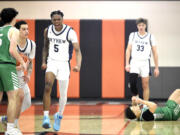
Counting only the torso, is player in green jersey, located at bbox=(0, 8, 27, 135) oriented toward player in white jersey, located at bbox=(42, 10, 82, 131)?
yes

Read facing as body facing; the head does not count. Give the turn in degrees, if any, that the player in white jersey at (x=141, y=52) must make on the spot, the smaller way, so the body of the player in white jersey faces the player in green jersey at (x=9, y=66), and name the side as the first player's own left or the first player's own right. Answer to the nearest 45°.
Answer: approximately 45° to the first player's own right

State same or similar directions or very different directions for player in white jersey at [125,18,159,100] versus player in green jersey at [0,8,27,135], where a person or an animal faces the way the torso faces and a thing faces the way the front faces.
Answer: very different directions

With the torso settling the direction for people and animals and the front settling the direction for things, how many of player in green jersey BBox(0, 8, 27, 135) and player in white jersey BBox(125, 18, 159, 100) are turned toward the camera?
1

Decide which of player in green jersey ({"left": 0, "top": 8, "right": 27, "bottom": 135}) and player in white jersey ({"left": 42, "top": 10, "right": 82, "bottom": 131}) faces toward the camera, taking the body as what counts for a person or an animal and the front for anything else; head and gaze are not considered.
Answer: the player in white jersey

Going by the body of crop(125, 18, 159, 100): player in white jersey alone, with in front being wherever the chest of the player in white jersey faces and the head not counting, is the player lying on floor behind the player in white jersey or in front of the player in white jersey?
in front

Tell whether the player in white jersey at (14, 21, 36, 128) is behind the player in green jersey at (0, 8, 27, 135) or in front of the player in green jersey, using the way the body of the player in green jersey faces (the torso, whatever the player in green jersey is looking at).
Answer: in front

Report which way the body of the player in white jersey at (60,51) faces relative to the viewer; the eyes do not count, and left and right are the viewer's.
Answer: facing the viewer

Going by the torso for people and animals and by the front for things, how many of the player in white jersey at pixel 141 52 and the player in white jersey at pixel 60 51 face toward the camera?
2

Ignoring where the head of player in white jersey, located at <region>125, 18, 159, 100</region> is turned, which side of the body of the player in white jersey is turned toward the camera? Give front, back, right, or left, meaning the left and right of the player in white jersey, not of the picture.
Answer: front

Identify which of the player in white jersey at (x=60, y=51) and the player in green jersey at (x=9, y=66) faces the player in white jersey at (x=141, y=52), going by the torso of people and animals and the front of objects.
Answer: the player in green jersey

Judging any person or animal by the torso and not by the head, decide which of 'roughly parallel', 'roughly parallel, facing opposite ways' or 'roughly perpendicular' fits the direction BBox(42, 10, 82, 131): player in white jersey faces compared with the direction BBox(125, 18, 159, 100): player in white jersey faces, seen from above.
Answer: roughly parallel

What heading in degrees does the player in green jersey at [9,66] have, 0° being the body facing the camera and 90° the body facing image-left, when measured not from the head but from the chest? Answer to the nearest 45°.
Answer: approximately 225°

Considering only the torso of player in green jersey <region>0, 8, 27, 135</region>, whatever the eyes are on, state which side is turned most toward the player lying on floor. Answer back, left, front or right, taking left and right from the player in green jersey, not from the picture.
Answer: front

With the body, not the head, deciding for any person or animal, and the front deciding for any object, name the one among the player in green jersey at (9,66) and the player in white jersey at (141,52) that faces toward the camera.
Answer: the player in white jersey
